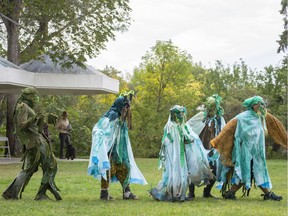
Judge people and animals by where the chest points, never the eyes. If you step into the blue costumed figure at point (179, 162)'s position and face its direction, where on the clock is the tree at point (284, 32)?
The tree is roughly at 8 o'clock from the blue costumed figure.
